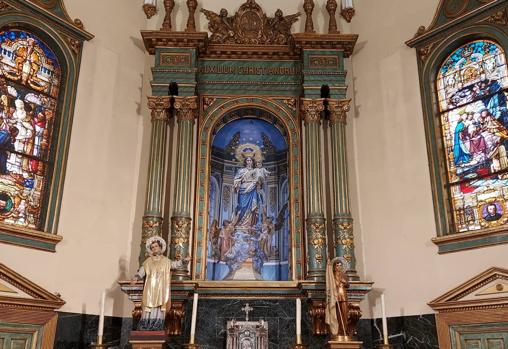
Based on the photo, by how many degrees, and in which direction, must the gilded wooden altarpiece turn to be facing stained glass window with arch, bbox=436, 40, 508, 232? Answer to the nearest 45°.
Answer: approximately 90° to its left

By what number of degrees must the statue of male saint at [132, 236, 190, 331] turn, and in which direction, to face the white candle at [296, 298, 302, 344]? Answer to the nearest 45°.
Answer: approximately 90° to its left

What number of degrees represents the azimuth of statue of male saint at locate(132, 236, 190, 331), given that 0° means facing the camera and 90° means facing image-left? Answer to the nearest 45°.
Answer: approximately 0°

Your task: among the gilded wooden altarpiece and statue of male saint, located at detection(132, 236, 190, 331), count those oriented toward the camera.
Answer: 2

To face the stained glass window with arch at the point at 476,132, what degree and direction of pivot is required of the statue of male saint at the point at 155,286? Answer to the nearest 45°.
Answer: approximately 90° to its left

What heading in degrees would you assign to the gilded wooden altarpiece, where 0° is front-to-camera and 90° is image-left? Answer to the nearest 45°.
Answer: approximately 0°
